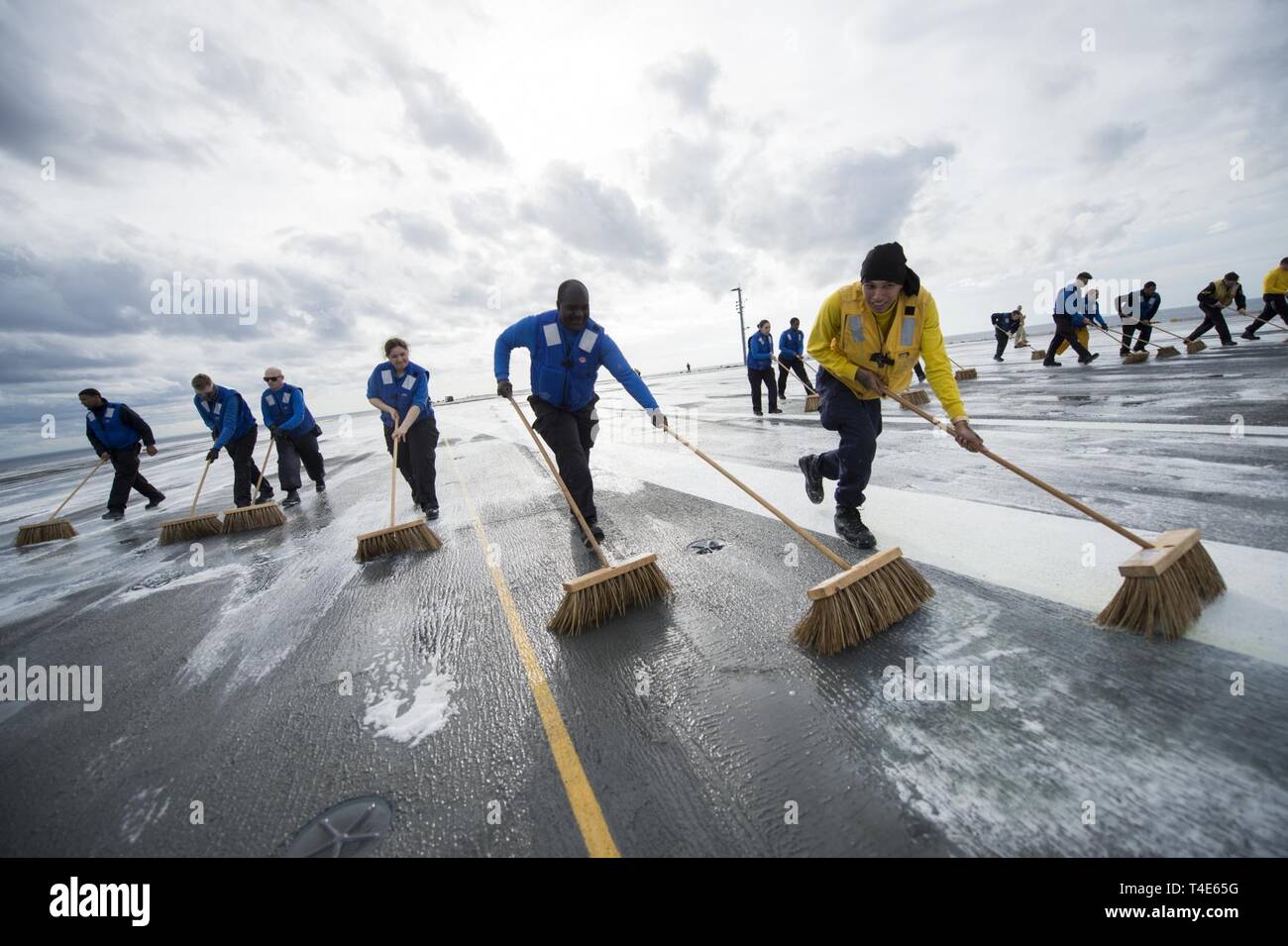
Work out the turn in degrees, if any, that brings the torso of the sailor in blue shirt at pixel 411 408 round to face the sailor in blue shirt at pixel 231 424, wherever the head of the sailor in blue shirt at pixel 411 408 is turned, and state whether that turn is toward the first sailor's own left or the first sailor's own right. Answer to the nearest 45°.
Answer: approximately 135° to the first sailor's own right

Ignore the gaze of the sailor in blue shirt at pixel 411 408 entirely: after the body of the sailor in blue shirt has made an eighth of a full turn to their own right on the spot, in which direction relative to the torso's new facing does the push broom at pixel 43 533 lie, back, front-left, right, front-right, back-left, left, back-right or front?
right

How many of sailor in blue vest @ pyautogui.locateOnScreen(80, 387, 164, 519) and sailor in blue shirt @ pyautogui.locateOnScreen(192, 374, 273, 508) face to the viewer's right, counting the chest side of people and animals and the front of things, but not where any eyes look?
0

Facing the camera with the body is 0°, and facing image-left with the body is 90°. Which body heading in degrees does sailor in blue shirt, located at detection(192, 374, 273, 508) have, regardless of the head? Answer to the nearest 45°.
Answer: approximately 45°

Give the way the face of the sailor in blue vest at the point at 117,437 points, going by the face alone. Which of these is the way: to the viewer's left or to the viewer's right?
to the viewer's left

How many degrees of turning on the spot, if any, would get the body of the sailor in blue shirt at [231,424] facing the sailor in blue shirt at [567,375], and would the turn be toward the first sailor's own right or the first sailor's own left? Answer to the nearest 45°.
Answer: approximately 45° to the first sailor's own left

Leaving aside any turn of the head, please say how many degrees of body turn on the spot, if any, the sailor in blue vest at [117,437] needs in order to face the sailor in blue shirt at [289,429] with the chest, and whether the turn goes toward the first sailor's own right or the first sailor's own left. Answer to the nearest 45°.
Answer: approximately 90° to the first sailor's own left

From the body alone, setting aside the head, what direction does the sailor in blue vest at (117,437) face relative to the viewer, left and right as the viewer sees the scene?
facing the viewer and to the left of the viewer

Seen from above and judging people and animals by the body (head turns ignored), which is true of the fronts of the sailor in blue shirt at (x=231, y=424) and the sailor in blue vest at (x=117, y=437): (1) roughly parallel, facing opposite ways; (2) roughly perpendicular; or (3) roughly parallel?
roughly parallel

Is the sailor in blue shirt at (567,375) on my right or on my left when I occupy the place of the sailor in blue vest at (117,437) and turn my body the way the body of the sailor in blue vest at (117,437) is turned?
on my left

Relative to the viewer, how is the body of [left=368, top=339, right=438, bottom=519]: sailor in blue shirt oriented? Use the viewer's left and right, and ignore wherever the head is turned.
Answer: facing the viewer

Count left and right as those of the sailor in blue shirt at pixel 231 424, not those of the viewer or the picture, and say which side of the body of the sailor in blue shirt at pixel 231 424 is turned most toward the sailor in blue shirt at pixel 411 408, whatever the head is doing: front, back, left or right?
left

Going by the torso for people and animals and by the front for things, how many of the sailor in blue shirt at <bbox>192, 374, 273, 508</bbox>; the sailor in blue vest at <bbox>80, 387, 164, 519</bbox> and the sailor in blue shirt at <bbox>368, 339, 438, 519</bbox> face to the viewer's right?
0
